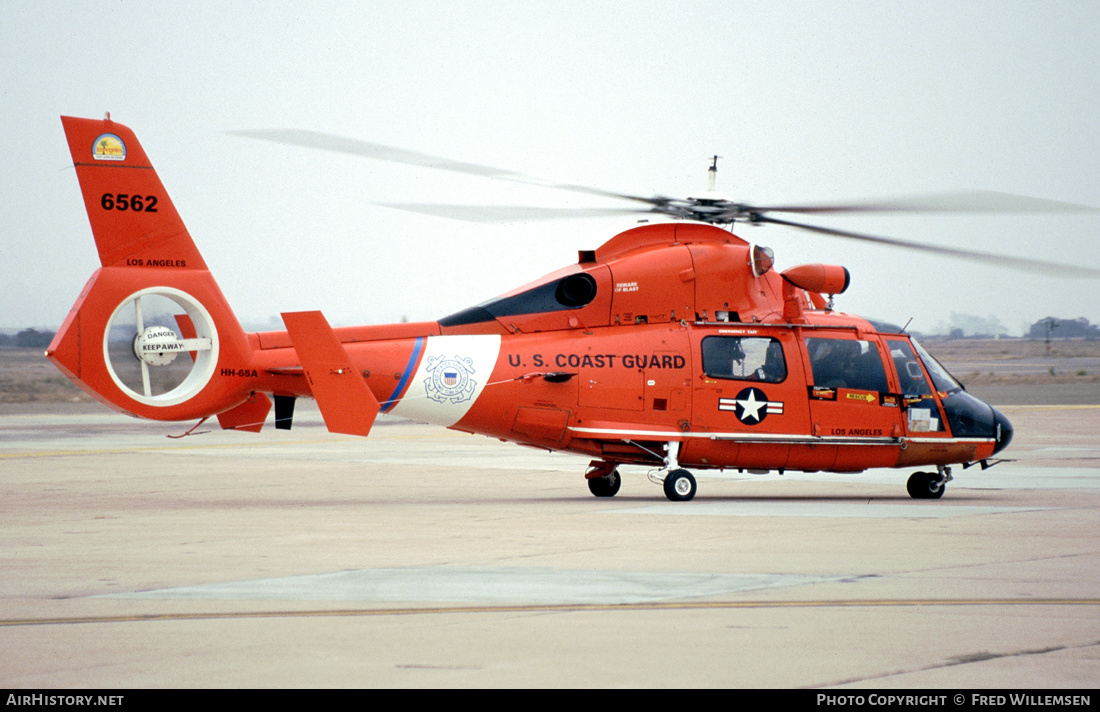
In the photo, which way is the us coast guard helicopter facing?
to the viewer's right
